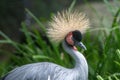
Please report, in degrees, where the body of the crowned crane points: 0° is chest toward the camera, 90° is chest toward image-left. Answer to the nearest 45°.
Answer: approximately 270°
